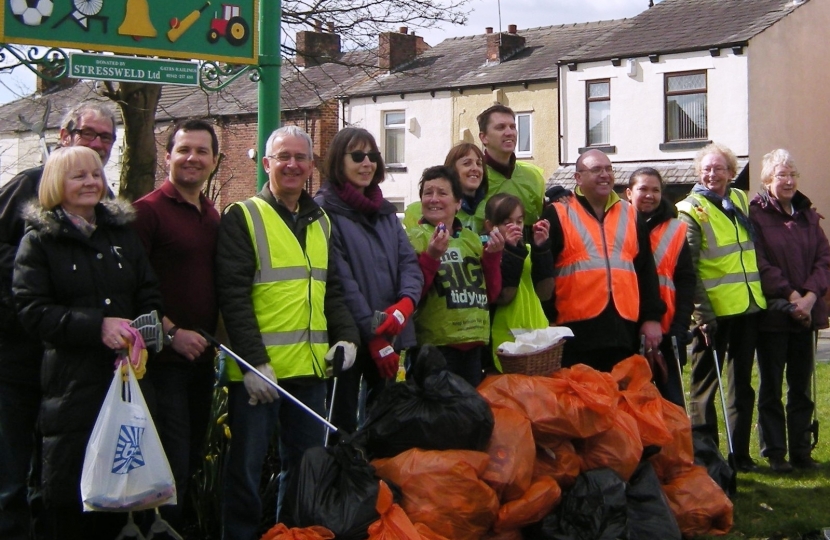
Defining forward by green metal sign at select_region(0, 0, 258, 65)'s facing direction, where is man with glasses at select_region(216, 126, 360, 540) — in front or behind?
in front

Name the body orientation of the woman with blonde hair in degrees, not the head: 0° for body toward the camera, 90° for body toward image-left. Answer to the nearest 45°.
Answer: approximately 315°

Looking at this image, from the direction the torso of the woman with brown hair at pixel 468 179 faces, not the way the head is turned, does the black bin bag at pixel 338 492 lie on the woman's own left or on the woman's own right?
on the woman's own right

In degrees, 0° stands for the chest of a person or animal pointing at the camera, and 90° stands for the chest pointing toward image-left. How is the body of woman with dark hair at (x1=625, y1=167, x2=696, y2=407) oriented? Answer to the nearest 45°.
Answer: approximately 45°

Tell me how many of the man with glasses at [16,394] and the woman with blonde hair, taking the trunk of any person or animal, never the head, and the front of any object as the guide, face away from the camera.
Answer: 0

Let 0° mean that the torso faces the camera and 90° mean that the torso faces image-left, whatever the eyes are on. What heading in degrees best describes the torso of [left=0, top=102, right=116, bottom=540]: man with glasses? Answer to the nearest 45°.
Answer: approximately 315°

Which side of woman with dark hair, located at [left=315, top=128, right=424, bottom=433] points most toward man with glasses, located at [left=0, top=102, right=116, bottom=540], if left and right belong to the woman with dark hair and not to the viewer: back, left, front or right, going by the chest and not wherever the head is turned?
right

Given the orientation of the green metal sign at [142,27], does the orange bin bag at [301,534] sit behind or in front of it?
in front
